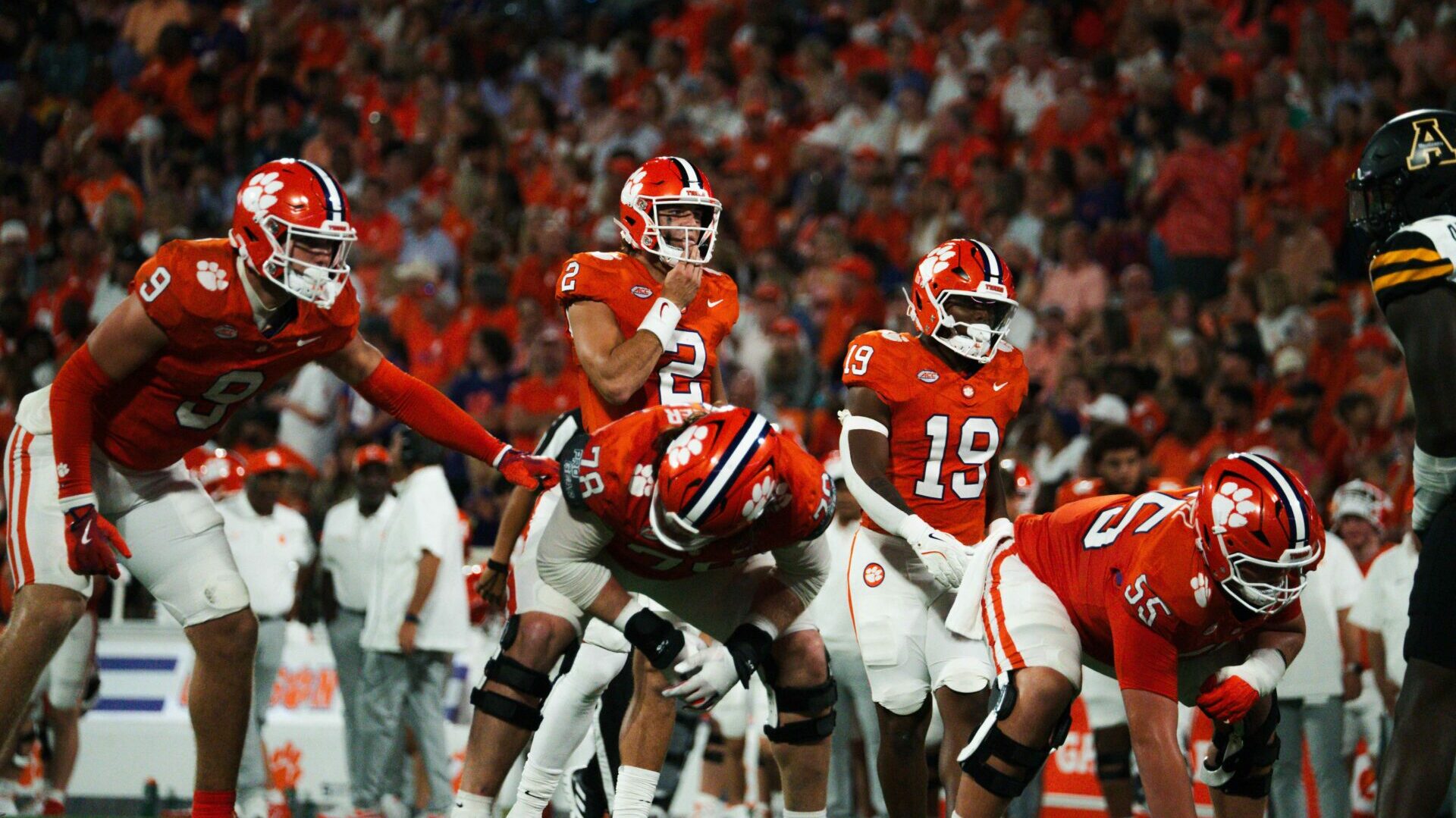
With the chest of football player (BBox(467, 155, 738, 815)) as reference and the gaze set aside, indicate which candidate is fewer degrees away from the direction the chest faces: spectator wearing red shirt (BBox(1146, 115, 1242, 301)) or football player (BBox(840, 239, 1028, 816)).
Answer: the football player

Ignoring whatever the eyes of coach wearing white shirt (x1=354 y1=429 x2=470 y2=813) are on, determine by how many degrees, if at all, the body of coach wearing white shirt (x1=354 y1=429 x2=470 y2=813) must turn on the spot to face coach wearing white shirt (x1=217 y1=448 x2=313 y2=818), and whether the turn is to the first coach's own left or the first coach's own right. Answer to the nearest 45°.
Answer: approximately 45° to the first coach's own right

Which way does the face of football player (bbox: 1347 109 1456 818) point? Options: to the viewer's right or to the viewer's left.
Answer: to the viewer's left

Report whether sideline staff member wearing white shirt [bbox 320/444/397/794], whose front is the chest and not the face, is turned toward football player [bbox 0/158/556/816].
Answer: yes

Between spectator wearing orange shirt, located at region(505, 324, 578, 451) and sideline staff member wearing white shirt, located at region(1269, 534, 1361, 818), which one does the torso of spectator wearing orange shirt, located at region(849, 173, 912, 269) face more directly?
the sideline staff member wearing white shirt

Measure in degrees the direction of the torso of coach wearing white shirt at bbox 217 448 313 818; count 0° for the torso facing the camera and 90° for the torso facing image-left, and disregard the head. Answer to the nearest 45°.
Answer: approximately 0°

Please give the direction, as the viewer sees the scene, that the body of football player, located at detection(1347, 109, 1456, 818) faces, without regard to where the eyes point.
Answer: to the viewer's left

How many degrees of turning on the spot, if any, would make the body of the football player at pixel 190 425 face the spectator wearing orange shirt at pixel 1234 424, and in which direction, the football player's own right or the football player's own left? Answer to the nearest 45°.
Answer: approximately 90° to the football player's own left

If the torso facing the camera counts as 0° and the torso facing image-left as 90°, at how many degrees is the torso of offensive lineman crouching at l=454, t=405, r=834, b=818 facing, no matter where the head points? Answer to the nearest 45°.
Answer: approximately 0°

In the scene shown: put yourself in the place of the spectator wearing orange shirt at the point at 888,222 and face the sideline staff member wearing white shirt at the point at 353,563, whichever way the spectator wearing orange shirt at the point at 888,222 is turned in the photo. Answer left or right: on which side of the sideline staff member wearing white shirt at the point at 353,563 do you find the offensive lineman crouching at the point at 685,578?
left
